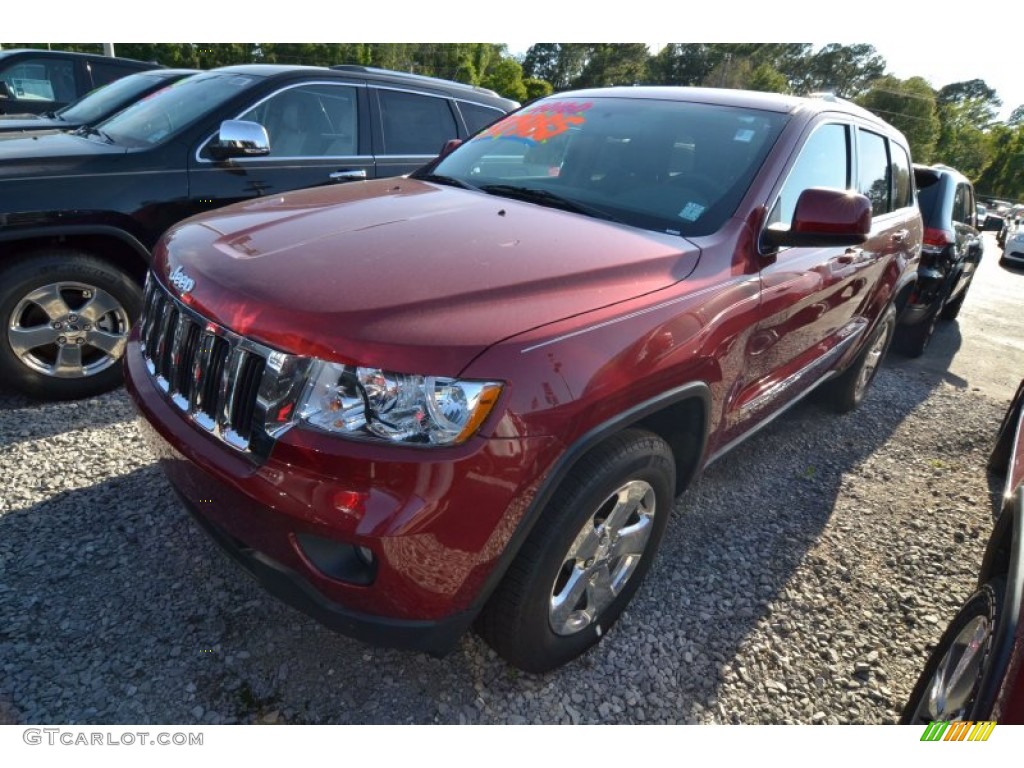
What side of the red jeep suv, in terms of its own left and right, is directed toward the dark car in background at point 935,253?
back

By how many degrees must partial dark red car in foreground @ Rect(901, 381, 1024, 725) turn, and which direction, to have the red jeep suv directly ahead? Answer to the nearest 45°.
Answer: approximately 90° to its right

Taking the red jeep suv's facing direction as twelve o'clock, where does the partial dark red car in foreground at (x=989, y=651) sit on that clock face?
The partial dark red car in foreground is roughly at 8 o'clock from the red jeep suv.

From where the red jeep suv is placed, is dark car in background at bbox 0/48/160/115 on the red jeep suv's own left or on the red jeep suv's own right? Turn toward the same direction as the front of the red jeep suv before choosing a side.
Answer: on the red jeep suv's own right

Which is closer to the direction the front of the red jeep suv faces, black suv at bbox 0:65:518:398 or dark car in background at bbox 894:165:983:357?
the black suv

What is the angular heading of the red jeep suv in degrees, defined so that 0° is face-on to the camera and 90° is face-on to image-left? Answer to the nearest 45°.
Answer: approximately 45°

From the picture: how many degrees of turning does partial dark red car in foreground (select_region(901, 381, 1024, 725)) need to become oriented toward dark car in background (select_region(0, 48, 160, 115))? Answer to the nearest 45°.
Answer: approximately 135° to its right

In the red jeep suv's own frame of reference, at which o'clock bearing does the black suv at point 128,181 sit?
The black suv is roughly at 3 o'clock from the red jeep suv.

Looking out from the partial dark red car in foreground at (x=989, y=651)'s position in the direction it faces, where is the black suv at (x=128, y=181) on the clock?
The black suv is roughly at 4 o'clock from the partial dark red car in foreground.
